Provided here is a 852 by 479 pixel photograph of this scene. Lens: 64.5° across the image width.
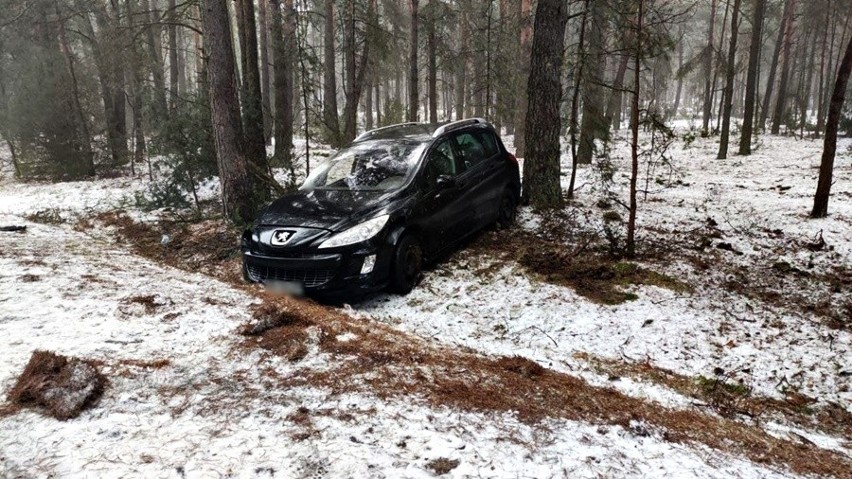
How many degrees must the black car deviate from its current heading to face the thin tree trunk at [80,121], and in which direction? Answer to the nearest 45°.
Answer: approximately 90° to its right

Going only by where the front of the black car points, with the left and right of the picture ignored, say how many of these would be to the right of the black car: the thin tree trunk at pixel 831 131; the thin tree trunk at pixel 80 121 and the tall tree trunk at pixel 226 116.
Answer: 2

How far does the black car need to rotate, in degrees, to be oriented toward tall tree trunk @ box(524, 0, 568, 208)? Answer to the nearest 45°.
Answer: approximately 180°

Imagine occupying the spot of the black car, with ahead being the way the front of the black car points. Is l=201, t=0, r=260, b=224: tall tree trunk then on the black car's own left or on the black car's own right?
on the black car's own right

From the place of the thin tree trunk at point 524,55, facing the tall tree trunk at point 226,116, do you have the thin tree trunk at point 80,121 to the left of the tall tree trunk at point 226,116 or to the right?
right

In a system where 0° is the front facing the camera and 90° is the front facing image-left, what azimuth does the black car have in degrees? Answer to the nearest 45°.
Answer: approximately 45°

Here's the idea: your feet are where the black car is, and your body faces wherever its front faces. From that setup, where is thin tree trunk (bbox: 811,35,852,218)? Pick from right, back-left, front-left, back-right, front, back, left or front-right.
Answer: back-left

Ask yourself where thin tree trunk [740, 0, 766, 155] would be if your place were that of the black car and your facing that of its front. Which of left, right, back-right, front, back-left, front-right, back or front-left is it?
back

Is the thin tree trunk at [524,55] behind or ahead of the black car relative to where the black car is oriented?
behind

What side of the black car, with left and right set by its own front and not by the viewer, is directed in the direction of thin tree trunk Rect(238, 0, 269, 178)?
right

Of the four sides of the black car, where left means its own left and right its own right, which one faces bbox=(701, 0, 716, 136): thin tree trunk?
back
